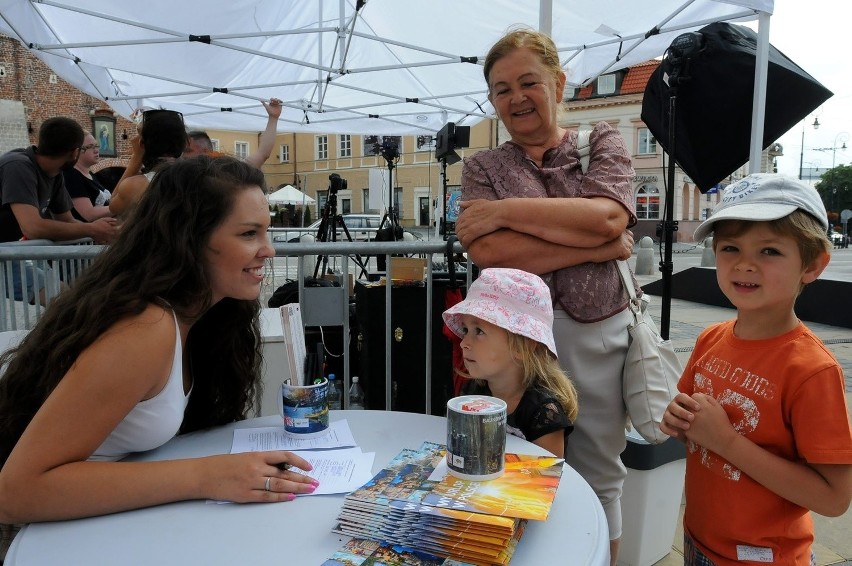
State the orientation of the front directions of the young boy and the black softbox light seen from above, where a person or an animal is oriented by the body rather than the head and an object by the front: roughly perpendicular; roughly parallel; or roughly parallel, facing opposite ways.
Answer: roughly parallel, facing opposite ways

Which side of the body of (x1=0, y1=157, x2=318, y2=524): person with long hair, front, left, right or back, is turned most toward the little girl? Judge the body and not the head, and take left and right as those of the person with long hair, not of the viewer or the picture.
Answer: front

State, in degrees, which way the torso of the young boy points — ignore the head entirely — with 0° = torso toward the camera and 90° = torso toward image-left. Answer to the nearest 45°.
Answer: approximately 45°

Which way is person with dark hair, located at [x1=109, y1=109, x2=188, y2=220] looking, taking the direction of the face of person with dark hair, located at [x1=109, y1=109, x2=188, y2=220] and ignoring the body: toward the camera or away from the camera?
away from the camera

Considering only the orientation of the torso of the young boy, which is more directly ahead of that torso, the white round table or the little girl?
the white round table

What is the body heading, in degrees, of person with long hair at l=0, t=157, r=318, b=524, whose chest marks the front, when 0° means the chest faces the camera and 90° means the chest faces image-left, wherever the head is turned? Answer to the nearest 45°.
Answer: approximately 270°

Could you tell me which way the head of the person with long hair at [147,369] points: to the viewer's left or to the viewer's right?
to the viewer's right

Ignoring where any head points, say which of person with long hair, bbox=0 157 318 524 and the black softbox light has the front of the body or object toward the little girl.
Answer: the person with long hair

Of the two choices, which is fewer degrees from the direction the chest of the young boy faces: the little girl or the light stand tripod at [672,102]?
the little girl

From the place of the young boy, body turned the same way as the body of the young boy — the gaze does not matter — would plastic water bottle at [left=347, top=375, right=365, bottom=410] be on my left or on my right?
on my right
